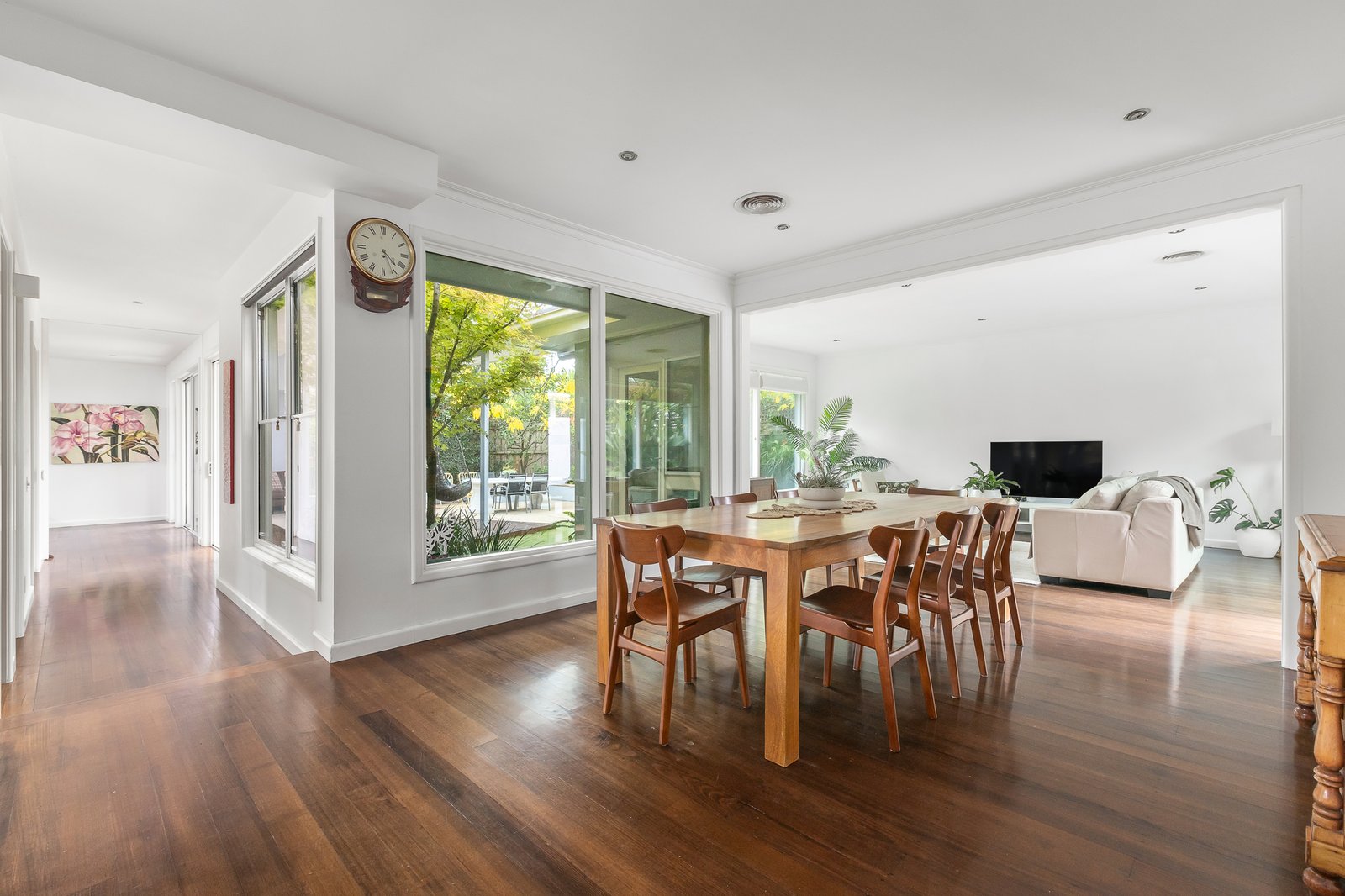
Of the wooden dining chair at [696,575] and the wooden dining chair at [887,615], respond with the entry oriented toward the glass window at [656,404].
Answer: the wooden dining chair at [887,615]

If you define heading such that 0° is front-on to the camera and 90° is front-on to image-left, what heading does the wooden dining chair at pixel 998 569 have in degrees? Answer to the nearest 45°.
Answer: approximately 135°

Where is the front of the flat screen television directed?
toward the camera

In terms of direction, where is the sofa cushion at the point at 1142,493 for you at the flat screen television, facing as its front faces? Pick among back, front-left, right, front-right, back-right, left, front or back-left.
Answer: front

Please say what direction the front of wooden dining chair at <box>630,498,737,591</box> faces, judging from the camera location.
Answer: facing the viewer and to the right of the viewer

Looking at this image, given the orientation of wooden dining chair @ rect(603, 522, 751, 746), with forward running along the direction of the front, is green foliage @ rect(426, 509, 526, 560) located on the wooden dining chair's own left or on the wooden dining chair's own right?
on the wooden dining chair's own left

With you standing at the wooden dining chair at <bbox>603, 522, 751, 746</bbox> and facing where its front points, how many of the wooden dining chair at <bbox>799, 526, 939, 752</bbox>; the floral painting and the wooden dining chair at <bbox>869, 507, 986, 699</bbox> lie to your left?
1

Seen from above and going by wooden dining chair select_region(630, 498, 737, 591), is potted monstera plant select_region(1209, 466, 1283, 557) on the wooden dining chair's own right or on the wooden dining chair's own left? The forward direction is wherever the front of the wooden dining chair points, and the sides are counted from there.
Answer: on the wooden dining chair's own left

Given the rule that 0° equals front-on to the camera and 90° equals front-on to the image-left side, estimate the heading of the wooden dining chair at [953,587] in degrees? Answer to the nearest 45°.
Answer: approximately 135°

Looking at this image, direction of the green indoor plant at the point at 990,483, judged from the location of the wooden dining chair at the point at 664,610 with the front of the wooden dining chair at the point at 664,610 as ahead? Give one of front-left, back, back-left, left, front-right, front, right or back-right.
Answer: front

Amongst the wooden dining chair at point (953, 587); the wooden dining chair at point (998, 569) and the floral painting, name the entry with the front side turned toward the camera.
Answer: the floral painting

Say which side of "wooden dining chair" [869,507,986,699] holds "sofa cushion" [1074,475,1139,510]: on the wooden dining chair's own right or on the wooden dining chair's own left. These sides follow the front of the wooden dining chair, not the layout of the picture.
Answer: on the wooden dining chair's own right

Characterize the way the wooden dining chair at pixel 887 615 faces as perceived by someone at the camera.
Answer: facing away from the viewer and to the left of the viewer

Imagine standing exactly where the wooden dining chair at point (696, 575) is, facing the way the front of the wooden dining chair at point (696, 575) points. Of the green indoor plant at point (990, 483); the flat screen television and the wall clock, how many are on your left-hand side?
2

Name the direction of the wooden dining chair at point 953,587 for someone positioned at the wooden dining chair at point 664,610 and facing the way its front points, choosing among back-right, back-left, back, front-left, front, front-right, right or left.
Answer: front-right

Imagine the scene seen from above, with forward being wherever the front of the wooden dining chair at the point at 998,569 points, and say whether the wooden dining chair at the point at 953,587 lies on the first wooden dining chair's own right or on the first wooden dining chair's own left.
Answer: on the first wooden dining chair's own left
